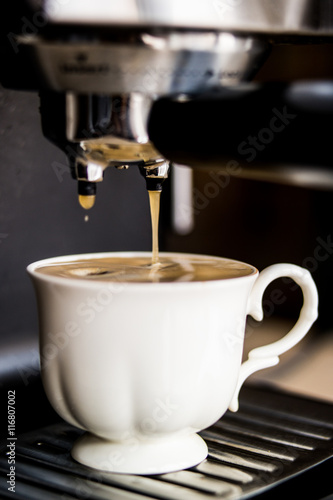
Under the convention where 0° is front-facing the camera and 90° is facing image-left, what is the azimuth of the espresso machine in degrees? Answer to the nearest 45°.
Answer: approximately 315°
